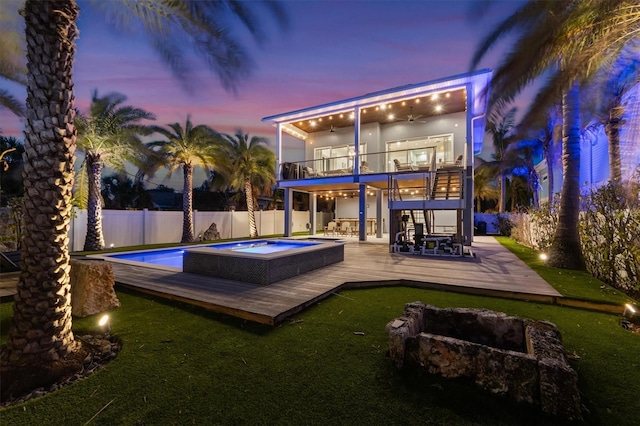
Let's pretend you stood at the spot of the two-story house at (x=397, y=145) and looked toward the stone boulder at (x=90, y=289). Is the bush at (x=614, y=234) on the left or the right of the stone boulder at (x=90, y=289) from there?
left

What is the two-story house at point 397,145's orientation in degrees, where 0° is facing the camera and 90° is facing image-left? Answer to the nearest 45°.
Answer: approximately 45°

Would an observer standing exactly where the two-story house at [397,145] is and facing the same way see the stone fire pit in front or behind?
in front

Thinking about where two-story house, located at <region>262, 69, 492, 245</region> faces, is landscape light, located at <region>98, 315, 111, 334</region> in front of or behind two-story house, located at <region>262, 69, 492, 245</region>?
in front

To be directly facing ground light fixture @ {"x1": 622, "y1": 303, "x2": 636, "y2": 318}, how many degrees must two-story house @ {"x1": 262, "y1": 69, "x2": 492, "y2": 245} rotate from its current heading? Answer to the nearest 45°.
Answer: approximately 45° to its left

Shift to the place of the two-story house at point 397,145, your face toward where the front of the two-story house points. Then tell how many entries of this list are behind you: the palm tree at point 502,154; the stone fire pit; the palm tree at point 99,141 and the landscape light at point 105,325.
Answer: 1

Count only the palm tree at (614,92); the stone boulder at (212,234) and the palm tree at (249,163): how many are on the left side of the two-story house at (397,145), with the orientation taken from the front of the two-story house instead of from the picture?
1

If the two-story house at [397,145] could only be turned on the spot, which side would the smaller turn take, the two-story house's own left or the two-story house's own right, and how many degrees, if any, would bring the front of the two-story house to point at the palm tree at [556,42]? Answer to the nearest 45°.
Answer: approximately 45° to the two-story house's own left

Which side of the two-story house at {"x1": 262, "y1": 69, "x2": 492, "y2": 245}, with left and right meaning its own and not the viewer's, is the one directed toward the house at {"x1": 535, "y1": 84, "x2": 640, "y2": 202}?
left

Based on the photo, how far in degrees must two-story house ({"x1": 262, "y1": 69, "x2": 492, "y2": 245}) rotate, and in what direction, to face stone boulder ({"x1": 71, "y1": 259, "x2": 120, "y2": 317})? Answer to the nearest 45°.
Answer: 0° — it already faces it
